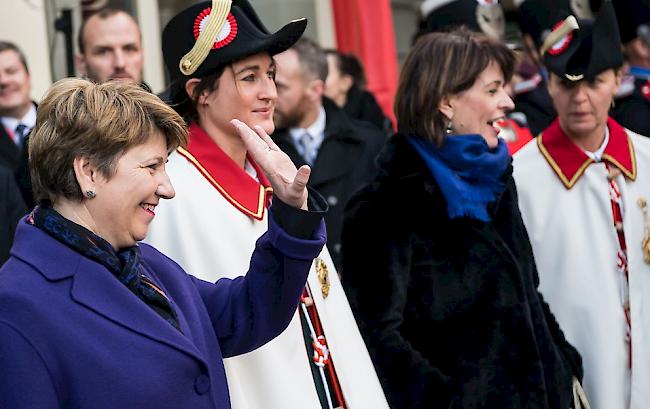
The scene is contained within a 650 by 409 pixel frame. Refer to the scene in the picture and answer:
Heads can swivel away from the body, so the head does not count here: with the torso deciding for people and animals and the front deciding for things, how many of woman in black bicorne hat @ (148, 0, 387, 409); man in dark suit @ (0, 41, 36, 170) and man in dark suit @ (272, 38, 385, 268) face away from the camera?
0

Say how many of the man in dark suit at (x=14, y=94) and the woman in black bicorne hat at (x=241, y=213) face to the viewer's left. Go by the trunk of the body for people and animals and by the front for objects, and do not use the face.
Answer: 0

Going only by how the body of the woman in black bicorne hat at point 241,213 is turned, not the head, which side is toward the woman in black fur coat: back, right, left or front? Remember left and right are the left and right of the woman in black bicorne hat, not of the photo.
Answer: left

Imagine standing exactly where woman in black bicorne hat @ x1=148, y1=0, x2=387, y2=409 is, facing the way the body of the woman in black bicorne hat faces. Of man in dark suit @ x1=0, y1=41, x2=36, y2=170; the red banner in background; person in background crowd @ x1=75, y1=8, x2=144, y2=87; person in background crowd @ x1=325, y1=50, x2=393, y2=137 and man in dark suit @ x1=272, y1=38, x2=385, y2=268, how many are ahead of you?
0

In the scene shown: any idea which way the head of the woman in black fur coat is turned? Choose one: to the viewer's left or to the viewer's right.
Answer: to the viewer's right

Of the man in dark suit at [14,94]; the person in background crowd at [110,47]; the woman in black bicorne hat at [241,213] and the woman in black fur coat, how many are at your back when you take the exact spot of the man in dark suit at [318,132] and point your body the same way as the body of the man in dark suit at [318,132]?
0

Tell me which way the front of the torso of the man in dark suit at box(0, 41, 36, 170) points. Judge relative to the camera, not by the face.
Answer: toward the camera

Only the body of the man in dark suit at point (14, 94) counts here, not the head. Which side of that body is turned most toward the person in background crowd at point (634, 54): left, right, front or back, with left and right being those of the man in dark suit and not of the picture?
left

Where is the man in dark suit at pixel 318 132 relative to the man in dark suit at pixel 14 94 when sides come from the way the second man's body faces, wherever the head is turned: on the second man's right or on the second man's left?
on the second man's left

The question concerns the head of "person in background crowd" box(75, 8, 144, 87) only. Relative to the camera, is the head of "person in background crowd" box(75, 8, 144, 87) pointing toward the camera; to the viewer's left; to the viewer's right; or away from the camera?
toward the camera

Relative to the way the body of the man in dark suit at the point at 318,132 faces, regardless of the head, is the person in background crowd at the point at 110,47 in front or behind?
in front

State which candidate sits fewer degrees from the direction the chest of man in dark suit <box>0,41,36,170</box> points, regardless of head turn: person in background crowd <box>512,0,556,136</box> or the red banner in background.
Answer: the person in background crowd

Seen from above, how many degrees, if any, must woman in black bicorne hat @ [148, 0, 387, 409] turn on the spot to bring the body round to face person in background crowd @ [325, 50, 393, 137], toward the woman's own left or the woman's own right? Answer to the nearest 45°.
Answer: approximately 135° to the woman's own left

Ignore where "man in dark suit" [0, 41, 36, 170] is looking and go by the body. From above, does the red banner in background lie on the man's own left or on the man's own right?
on the man's own left

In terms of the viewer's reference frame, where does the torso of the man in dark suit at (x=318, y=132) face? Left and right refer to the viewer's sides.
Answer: facing the viewer and to the left of the viewer
